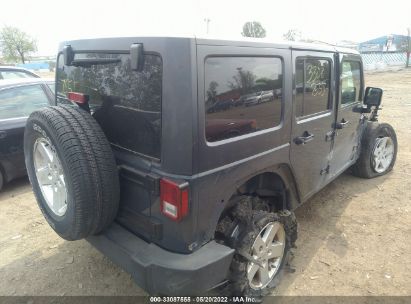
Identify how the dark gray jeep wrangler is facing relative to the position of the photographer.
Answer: facing away from the viewer and to the right of the viewer

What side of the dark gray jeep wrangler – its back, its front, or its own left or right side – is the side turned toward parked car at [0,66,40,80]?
left

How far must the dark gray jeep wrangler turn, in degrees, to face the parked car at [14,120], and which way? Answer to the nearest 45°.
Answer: approximately 90° to its left
